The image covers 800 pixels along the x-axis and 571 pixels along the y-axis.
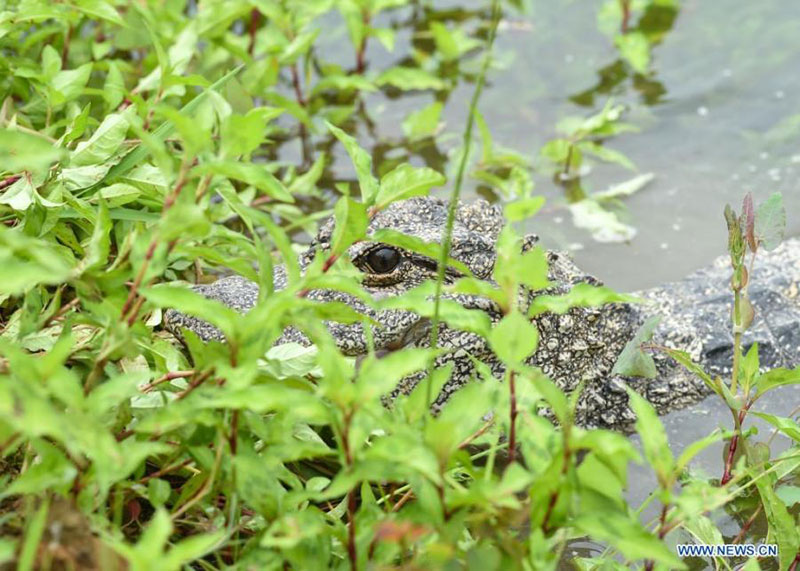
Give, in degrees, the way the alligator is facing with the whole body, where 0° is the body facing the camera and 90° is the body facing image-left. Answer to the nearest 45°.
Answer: approximately 90°
